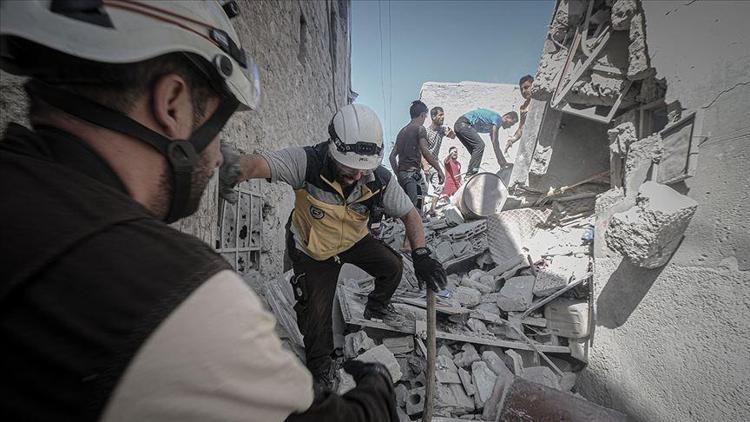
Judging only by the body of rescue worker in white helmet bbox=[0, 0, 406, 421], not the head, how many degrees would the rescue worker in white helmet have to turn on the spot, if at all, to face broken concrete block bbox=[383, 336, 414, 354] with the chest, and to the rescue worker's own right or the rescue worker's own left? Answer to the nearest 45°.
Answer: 0° — they already face it

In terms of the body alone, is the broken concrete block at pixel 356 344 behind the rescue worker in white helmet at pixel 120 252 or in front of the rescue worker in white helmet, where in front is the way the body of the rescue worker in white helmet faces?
in front

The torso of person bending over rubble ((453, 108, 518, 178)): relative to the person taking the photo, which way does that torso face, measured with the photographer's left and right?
facing to the right of the viewer

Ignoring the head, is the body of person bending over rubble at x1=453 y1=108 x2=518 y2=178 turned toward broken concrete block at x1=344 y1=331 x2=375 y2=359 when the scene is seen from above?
no

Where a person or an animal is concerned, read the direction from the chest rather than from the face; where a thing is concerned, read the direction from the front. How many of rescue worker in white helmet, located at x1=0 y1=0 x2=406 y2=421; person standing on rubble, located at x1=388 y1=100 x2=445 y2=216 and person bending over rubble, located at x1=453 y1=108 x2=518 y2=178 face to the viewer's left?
0

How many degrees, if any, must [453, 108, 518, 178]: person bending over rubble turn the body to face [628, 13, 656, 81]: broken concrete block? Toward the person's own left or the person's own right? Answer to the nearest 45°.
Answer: approximately 45° to the person's own right
